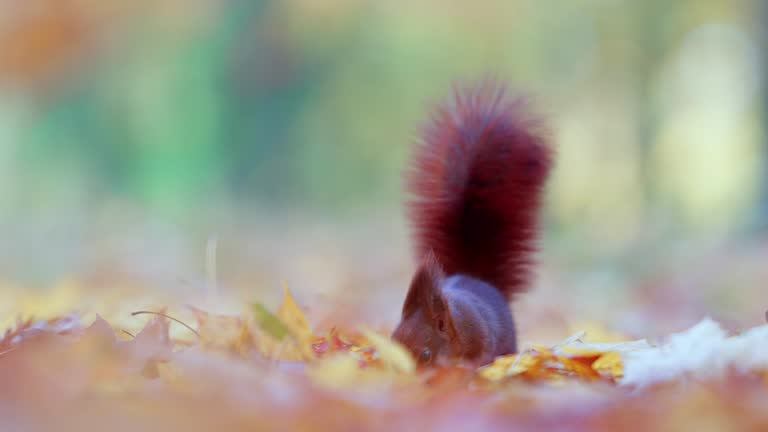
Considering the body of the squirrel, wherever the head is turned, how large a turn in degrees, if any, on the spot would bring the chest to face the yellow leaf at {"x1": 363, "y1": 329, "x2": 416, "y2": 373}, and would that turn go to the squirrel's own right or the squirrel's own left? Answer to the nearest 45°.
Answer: approximately 45° to the squirrel's own left

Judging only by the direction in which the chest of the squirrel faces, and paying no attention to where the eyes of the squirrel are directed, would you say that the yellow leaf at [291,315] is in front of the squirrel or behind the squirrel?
in front

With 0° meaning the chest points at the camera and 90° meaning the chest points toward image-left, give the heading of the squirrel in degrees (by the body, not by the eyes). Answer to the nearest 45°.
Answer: approximately 45°

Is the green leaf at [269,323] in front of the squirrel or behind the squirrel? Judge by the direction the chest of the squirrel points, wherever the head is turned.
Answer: in front

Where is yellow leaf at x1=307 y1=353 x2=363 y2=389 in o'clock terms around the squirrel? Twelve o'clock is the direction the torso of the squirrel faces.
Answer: The yellow leaf is roughly at 11 o'clock from the squirrel.
